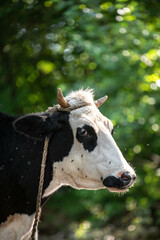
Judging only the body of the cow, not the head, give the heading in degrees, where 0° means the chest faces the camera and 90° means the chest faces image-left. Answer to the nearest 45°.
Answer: approximately 270°
